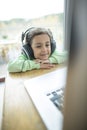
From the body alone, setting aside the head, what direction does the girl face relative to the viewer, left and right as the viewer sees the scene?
facing the viewer and to the right of the viewer
